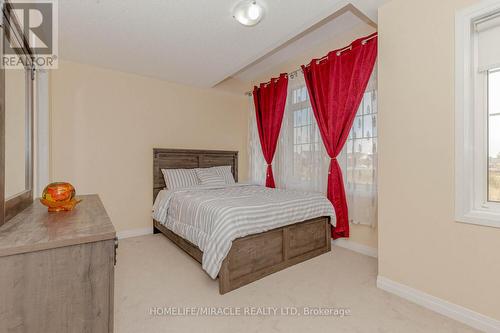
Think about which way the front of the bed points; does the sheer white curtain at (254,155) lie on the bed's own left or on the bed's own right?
on the bed's own left

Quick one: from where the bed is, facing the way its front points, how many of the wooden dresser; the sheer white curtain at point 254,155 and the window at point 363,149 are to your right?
1

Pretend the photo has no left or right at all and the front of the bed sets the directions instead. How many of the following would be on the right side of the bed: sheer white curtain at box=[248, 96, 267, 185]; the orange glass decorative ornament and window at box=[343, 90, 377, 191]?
1

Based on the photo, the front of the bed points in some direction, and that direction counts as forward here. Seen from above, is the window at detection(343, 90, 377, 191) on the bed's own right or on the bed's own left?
on the bed's own left

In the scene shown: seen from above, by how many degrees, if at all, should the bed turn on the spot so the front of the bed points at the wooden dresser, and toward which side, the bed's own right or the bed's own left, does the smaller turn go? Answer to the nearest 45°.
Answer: approximately 90° to the bed's own right

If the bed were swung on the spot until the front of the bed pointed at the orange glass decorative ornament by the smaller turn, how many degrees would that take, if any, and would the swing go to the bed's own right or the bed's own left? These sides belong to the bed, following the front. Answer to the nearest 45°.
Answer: approximately 90° to the bed's own right

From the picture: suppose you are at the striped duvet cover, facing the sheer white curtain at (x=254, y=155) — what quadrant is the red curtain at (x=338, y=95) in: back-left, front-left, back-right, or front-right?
front-right

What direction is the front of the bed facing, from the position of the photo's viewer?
facing the viewer and to the right of the viewer
